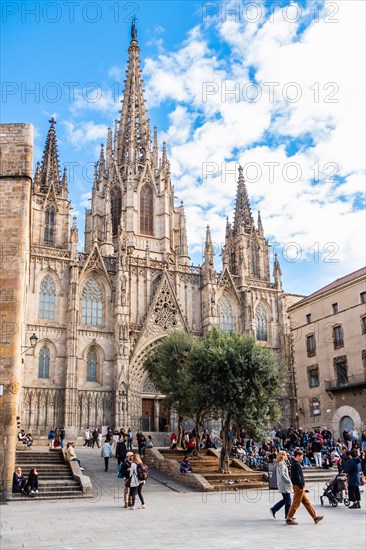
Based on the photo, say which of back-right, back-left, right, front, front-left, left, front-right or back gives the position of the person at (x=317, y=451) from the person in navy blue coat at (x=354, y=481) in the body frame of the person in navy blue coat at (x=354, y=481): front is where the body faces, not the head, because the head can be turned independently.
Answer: right

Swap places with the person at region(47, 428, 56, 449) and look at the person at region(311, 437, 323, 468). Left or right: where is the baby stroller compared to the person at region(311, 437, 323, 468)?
right

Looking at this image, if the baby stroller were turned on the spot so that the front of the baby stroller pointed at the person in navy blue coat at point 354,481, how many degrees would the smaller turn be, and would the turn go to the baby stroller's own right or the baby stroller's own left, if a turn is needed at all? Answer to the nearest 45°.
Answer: approximately 135° to the baby stroller's own left

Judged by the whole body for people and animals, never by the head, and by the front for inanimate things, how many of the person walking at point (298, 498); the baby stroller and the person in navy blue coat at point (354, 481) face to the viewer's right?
1

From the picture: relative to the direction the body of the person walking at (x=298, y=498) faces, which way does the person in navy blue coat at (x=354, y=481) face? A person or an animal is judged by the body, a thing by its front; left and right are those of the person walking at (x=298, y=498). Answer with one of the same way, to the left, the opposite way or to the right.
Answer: the opposite way

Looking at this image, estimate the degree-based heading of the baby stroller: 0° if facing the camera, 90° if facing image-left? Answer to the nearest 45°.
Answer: approximately 90°

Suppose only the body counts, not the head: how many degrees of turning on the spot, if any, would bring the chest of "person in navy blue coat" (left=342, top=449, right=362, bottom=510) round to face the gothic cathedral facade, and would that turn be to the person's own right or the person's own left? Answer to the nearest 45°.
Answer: approximately 45° to the person's own right

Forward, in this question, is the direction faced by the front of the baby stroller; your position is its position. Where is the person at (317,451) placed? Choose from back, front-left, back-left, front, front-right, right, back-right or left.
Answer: right

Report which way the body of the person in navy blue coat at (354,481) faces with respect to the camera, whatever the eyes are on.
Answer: to the viewer's left

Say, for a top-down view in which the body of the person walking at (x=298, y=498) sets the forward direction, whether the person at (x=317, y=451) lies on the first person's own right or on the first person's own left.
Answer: on the first person's own left

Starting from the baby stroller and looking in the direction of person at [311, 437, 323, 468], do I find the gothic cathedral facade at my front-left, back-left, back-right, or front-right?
front-left
